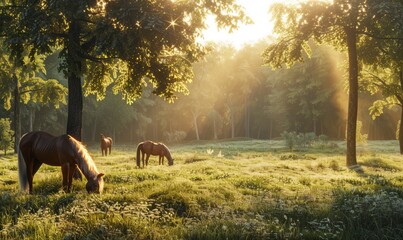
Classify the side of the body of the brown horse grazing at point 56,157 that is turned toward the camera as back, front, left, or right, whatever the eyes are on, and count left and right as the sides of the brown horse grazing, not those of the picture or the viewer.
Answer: right

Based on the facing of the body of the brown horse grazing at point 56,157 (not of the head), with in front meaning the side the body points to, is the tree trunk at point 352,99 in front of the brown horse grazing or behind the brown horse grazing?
in front
